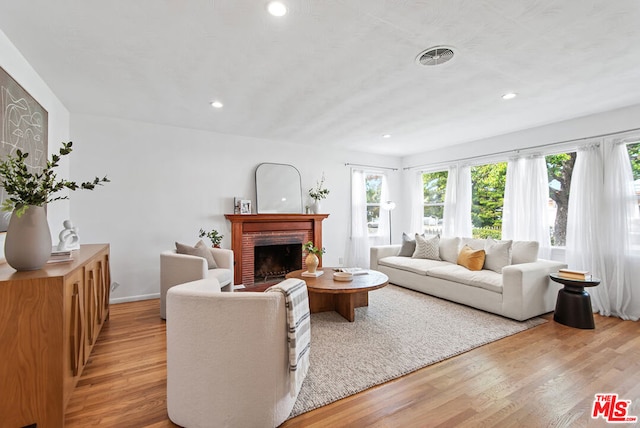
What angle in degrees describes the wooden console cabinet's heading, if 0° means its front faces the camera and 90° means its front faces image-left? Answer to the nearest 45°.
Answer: approximately 270°

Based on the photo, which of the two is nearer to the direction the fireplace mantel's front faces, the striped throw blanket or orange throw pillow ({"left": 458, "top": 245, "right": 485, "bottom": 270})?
the striped throw blanket

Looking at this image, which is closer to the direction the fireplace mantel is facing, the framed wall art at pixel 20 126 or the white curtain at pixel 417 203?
the framed wall art

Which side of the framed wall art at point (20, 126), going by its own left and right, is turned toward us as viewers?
right

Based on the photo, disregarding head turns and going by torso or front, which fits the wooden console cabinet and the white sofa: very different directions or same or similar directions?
very different directions

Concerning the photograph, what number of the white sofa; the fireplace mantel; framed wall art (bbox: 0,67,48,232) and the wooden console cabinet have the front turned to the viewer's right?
2

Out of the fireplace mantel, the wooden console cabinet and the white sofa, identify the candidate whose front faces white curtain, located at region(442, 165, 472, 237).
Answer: the wooden console cabinet

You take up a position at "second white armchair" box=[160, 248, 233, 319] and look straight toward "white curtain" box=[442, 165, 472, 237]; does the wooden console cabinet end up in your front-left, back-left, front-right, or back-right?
back-right

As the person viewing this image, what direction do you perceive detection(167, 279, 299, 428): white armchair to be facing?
facing away from the viewer and to the right of the viewer

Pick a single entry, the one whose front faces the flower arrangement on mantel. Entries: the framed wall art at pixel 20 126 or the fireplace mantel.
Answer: the framed wall art
